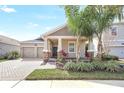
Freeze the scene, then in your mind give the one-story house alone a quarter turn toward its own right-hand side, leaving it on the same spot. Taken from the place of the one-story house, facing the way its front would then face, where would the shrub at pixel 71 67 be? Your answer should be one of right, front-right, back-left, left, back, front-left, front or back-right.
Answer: left

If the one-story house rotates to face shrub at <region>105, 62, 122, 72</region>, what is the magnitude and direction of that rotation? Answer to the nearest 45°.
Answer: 0° — it already faces it

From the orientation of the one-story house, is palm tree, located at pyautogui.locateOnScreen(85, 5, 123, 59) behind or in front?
in front

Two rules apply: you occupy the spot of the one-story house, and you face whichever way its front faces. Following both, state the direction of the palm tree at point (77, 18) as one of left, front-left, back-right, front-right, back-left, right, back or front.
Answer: front

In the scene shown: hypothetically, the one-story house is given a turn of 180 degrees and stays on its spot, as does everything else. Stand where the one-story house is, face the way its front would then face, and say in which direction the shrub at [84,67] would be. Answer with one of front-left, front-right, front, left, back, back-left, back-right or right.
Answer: back

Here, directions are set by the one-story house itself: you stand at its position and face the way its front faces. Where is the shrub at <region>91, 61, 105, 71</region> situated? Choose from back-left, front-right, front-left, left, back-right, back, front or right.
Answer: front

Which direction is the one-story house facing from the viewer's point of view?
toward the camera
